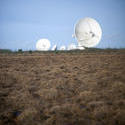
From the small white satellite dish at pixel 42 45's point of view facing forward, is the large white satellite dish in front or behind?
in front

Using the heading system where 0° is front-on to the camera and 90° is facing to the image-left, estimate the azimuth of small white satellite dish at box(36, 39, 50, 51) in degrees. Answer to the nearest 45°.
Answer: approximately 0°
